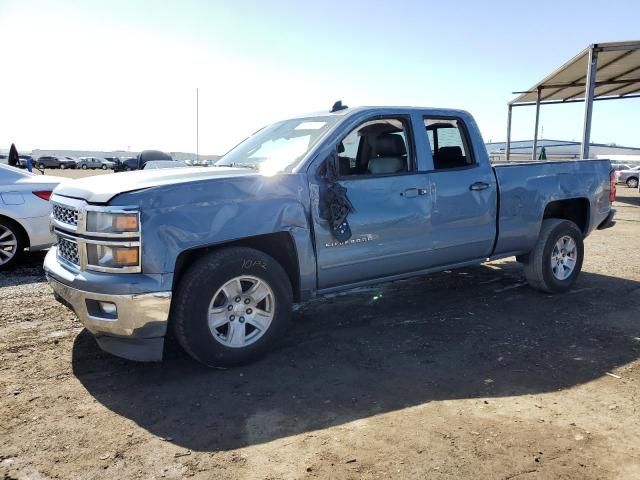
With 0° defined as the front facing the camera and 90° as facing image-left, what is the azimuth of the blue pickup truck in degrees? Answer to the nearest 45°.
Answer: approximately 45°

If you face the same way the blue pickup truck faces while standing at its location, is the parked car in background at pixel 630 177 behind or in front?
behind

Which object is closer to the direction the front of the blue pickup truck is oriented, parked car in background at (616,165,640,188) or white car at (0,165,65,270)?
the white car

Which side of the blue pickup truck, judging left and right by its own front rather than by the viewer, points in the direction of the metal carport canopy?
back

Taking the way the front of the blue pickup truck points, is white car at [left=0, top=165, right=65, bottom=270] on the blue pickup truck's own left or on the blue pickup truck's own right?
on the blue pickup truck's own right
